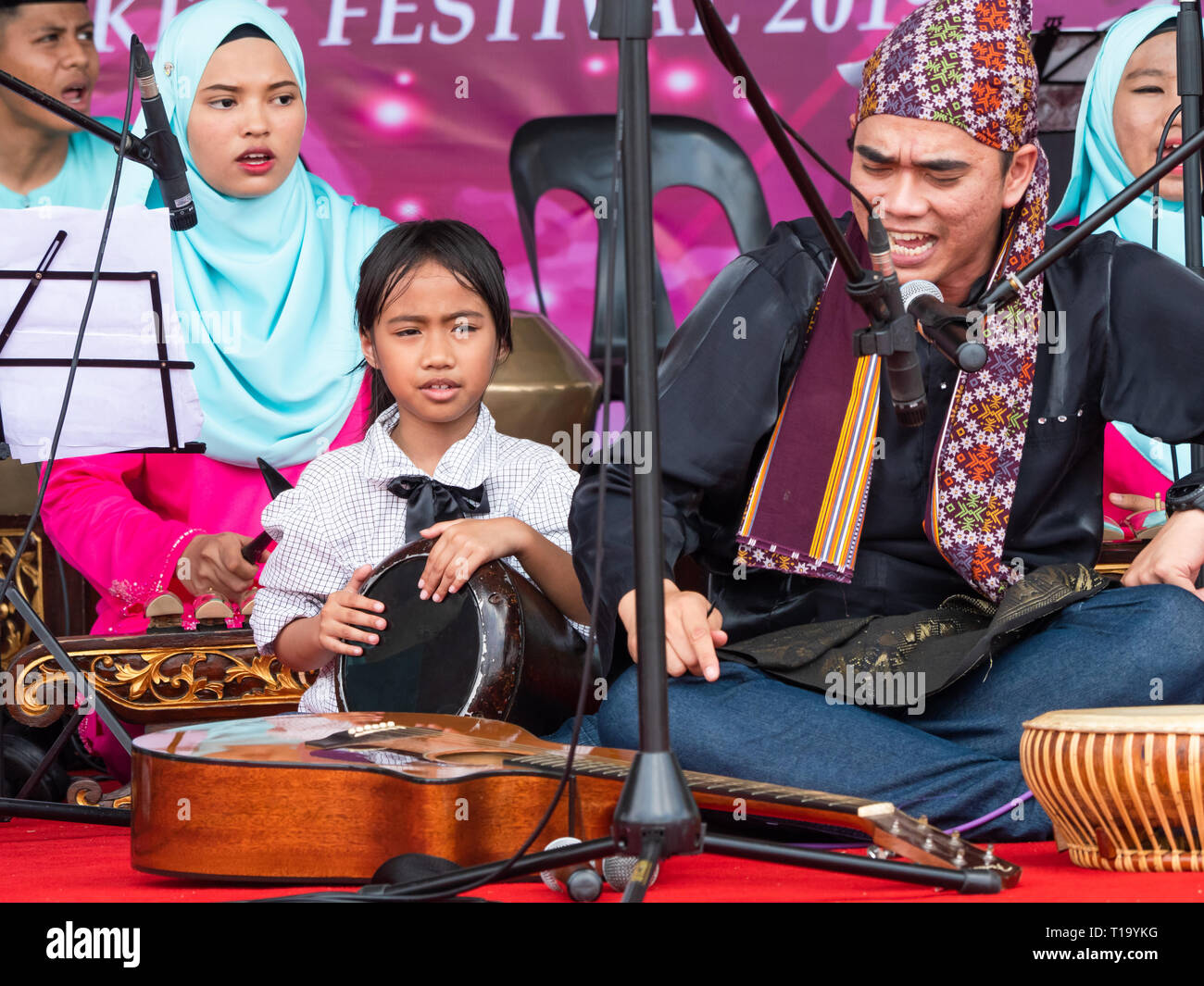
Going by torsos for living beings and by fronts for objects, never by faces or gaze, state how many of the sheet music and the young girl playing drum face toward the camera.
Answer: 1

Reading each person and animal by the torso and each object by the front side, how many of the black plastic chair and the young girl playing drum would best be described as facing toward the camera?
2

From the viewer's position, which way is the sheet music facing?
facing away from the viewer

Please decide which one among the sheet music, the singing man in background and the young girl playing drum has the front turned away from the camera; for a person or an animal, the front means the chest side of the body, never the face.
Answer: the sheet music

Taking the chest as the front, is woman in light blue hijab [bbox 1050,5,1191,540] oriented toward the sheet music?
no

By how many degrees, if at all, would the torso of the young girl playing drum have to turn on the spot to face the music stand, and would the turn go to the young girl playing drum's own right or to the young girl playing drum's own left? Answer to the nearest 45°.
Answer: approximately 135° to the young girl playing drum's own right

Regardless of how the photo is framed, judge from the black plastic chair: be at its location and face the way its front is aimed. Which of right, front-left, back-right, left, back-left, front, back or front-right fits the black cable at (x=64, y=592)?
right

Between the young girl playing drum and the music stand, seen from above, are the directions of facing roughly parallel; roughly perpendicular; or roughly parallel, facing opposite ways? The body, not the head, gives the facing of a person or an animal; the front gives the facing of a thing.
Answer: roughly parallel, facing opposite ways

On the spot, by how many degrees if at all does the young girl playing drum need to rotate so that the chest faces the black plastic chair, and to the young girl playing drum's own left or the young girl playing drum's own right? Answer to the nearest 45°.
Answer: approximately 135° to the young girl playing drum's own left

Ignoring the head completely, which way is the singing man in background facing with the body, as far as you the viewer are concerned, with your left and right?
facing the viewer and to the right of the viewer

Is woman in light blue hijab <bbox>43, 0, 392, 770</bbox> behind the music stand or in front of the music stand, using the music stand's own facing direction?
in front

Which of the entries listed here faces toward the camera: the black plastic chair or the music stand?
the black plastic chair

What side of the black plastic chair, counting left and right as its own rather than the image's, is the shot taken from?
front

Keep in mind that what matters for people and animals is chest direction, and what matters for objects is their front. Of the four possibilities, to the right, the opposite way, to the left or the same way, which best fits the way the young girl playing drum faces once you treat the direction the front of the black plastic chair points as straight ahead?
the same way

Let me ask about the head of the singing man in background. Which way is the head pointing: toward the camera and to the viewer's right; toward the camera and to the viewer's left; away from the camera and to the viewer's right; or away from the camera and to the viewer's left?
toward the camera and to the viewer's right

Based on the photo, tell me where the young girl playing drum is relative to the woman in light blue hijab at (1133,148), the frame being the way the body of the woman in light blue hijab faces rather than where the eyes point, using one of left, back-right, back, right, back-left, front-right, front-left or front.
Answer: right

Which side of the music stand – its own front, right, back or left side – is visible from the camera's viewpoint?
back

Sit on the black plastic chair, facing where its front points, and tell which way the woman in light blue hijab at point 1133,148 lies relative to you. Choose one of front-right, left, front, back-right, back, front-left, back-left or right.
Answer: left

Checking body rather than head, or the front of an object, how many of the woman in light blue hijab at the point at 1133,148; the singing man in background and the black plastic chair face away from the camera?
0

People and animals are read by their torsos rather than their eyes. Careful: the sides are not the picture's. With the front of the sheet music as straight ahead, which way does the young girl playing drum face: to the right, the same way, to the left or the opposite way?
the opposite way

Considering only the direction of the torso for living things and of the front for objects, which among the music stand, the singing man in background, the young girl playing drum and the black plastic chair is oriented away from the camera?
the music stand

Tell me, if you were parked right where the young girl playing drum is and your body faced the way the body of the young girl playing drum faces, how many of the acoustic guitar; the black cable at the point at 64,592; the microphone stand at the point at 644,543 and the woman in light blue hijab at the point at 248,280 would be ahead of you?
2
